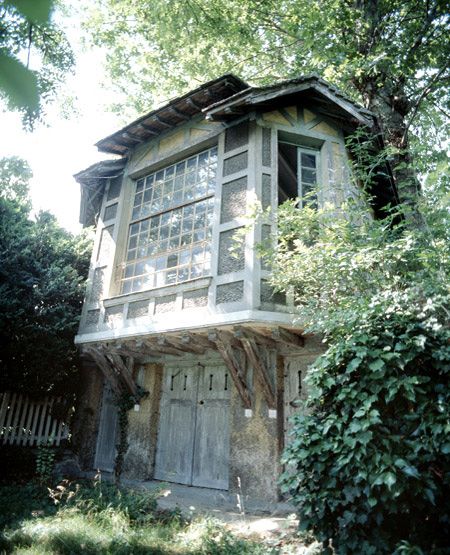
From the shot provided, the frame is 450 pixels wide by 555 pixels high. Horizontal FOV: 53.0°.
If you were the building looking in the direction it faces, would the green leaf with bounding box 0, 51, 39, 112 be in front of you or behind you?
in front

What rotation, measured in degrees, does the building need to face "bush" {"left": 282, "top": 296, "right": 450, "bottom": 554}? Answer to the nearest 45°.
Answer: approximately 90° to its left

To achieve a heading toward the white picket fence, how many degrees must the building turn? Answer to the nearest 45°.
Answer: approximately 90° to its right

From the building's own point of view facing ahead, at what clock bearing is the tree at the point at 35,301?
The tree is roughly at 2 o'clock from the building.

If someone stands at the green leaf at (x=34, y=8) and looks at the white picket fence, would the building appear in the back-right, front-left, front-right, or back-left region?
front-right

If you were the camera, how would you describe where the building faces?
facing the viewer and to the left of the viewer
